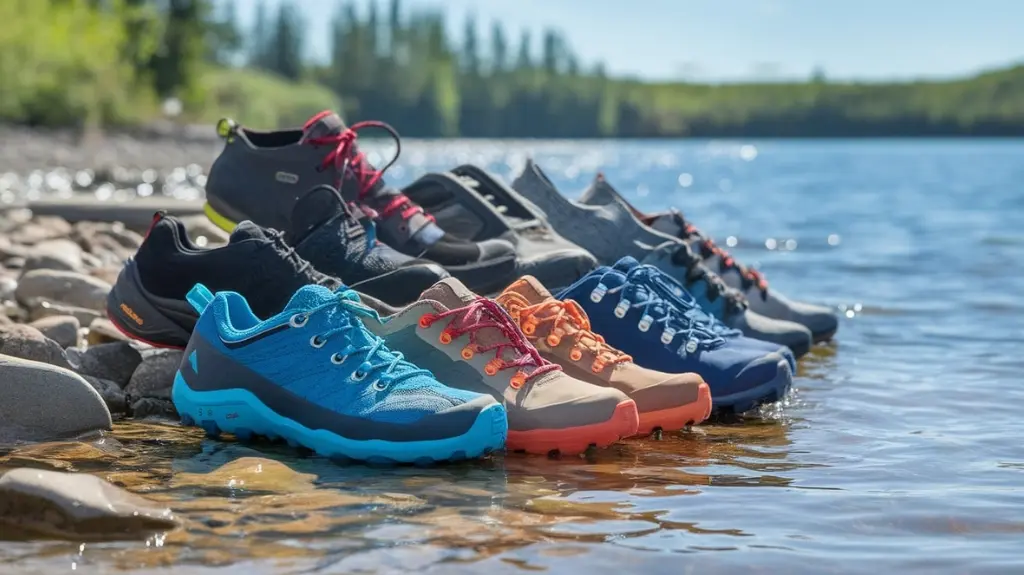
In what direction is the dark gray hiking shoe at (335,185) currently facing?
to the viewer's right

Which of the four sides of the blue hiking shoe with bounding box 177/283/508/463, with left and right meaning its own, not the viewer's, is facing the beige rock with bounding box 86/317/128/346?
back

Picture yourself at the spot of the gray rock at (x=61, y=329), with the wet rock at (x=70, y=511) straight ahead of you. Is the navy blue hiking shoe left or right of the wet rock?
left

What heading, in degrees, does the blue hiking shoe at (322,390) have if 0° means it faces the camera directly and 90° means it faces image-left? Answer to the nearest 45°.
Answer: approximately 315°

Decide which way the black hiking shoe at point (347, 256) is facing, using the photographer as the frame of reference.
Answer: facing to the right of the viewer

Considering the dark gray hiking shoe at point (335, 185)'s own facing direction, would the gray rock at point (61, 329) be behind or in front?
behind

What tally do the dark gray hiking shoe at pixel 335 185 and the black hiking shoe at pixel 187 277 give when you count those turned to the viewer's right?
2

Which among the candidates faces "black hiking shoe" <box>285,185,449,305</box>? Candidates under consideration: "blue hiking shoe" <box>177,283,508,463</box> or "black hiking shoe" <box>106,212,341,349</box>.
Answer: "black hiking shoe" <box>106,212,341,349</box>

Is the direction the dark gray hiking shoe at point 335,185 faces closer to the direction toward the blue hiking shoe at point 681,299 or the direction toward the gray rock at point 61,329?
the blue hiking shoe

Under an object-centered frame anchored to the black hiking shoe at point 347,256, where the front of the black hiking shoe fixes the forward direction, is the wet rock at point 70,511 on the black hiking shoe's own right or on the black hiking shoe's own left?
on the black hiking shoe's own right

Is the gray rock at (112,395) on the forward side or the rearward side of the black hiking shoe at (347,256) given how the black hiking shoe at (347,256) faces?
on the rearward side

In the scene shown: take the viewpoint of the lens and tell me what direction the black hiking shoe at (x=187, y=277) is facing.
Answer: facing to the right of the viewer
